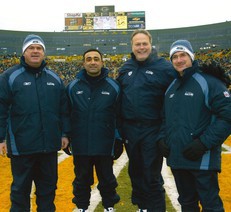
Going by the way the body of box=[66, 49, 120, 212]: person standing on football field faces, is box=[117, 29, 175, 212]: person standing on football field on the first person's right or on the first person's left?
on the first person's left

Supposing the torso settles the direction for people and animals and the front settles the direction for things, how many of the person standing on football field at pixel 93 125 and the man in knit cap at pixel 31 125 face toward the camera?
2

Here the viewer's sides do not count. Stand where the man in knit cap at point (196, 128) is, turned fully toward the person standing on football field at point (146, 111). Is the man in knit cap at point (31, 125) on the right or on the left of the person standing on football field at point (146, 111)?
left

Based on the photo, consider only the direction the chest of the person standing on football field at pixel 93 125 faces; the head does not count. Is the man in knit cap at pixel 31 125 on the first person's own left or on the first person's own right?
on the first person's own right

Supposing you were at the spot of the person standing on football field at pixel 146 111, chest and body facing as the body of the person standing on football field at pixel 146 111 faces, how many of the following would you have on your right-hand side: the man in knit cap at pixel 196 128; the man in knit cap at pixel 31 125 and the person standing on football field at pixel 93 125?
2

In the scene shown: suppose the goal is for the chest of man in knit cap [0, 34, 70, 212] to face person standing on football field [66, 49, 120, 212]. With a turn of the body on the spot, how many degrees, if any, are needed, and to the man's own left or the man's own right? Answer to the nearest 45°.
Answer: approximately 90° to the man's own left

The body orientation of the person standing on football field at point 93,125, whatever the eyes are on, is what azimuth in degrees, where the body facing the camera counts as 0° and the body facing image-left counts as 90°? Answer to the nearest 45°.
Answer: approximately 0°

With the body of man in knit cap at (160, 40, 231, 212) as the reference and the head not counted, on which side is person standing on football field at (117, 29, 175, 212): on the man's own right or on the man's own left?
on the man's own right

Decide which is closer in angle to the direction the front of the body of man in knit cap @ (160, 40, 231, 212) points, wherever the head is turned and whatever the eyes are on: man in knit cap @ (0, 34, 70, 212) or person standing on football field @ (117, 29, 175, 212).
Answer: the man in knit cap
